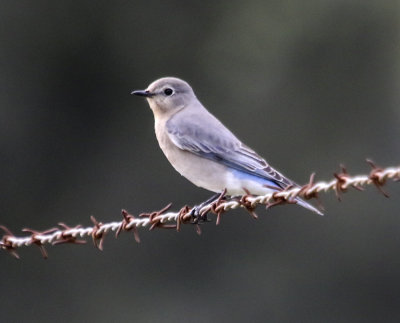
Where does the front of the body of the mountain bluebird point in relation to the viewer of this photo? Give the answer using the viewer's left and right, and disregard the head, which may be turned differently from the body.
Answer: facing to the left of the viewer
